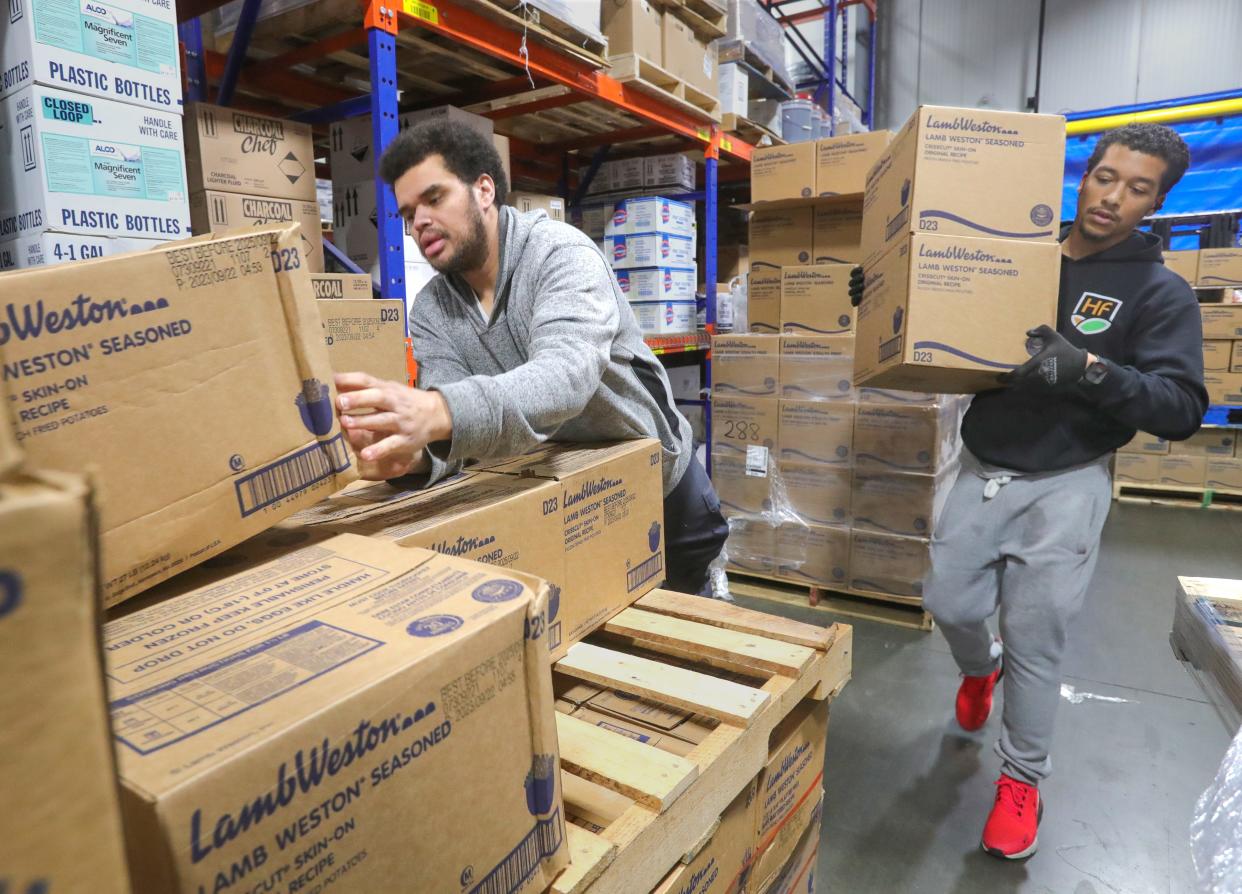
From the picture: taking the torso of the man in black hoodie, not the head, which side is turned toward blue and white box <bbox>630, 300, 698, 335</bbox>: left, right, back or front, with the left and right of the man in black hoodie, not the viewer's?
right

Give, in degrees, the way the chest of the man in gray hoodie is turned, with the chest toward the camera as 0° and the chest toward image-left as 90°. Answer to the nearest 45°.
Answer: approximately 45°

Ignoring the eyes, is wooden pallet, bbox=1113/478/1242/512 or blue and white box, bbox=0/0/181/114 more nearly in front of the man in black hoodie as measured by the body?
the blue and white box

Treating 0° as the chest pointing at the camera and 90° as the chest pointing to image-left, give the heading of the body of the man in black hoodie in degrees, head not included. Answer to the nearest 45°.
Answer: approximately 45°

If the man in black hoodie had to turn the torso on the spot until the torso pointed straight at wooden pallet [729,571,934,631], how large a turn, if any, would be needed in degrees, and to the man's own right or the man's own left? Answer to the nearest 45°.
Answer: approximately 90° to the man's own right

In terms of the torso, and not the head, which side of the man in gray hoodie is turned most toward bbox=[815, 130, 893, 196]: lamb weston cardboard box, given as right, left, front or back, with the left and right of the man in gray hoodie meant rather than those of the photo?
back

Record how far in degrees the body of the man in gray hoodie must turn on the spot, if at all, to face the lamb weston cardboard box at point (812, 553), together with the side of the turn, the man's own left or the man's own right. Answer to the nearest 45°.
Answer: approximately 180°

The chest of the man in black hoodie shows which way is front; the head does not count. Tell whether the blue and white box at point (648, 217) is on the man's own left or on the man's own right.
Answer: on the man's own right

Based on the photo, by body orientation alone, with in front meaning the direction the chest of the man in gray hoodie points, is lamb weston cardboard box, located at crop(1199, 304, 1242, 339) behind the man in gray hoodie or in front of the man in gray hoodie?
behind

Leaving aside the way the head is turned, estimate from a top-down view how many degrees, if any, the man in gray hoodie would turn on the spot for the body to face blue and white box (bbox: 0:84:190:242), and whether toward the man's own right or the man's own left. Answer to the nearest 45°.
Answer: approximately 45° to the man's own right
